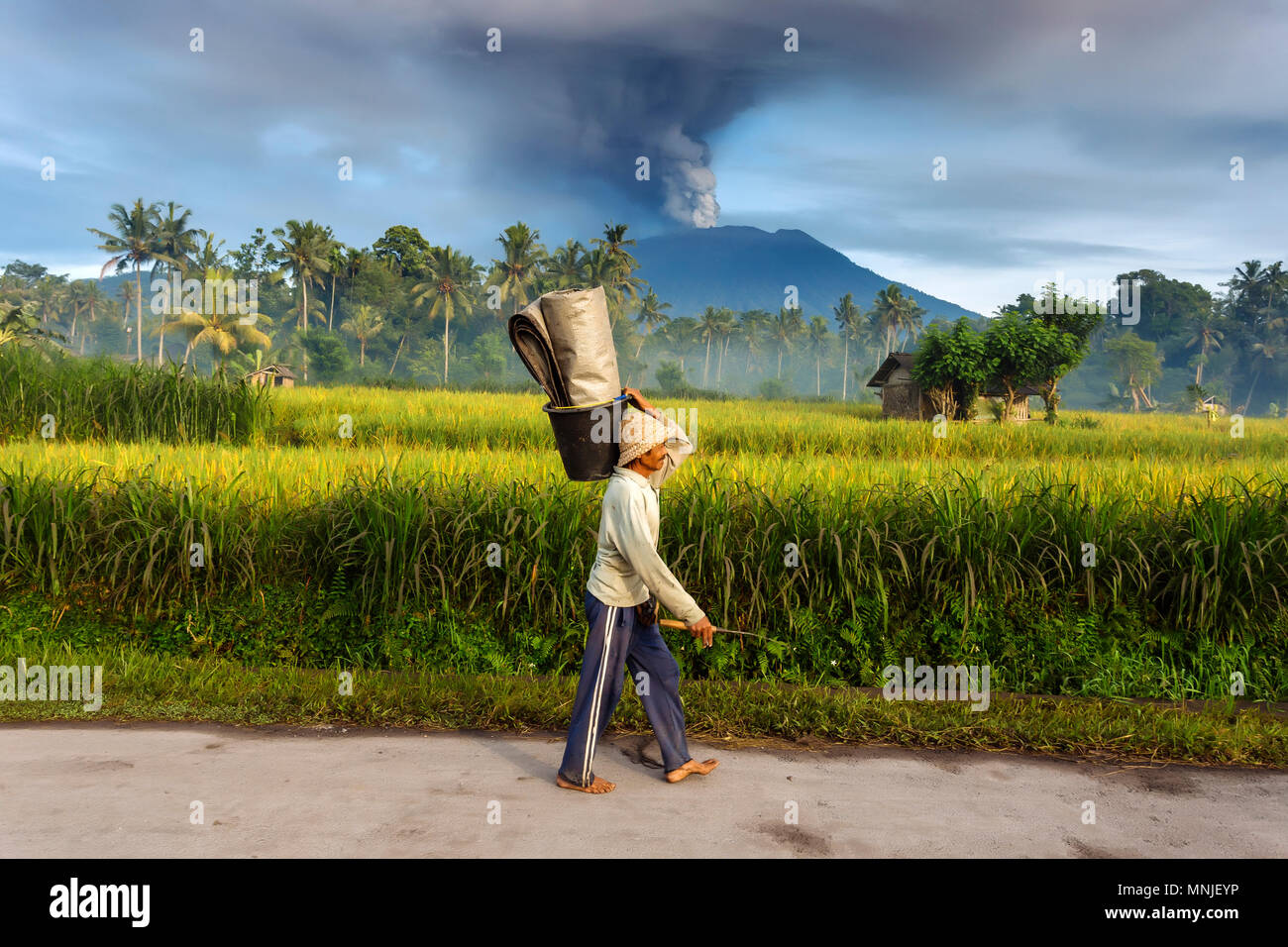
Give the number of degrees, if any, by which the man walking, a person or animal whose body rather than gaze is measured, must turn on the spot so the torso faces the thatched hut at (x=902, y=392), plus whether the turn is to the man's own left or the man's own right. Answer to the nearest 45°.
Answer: approximately 90° to the man's own left

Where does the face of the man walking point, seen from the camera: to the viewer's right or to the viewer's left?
to the viewer's right

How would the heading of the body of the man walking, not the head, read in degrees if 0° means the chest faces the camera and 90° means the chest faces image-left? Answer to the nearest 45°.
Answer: approximately 270°

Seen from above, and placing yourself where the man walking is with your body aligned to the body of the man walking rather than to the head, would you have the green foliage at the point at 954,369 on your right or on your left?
on your left
